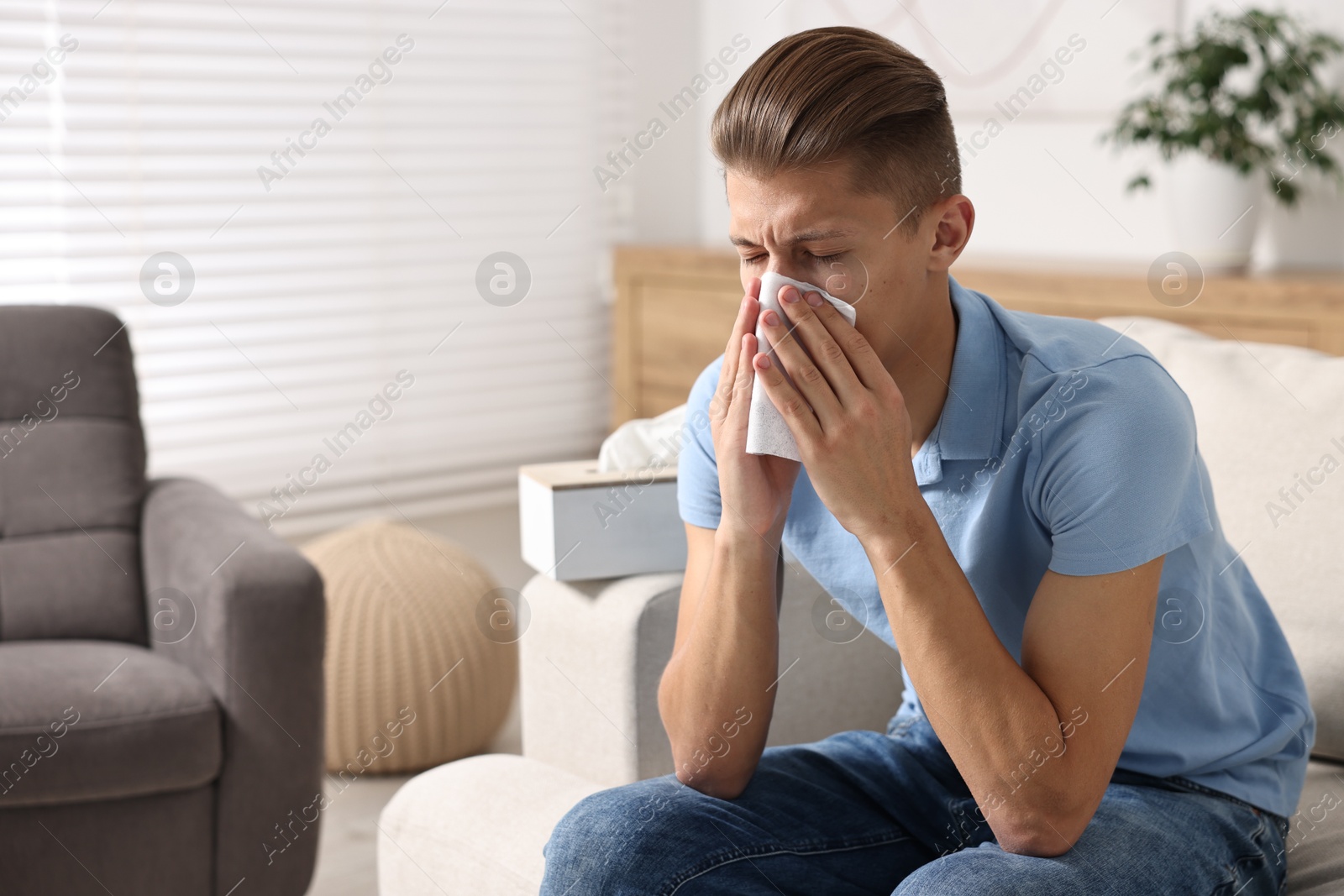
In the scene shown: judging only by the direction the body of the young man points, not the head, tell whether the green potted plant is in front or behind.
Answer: behind

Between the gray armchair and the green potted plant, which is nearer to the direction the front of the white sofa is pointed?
the gray armchair

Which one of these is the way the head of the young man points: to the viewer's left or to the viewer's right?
to the viewer's left

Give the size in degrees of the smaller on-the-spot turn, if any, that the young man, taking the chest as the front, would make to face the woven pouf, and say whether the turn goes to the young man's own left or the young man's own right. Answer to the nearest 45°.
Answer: approximately 90° to the young man's own right

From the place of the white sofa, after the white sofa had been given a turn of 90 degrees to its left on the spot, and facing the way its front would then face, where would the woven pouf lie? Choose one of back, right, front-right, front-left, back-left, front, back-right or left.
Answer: back

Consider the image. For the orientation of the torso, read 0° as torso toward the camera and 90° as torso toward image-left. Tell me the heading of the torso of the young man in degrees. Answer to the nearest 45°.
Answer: approximately 45°

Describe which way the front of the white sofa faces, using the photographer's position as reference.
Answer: facing the viewer and to the left of the viewer

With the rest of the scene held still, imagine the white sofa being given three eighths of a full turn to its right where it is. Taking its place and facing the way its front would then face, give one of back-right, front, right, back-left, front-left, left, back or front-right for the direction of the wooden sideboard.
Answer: front
